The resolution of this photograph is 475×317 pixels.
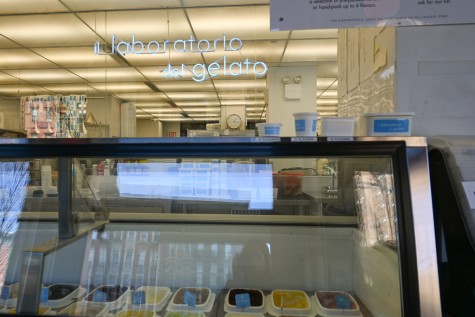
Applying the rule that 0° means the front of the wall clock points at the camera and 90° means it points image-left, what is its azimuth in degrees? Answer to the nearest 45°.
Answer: approximately 0°

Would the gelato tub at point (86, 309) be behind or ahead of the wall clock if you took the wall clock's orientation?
ahead

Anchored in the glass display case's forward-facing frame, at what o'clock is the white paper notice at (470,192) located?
The white paper notice is roughly at 10 o'clock from the glass display case.

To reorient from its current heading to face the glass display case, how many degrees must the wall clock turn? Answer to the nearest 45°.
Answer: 0° — it already faces it

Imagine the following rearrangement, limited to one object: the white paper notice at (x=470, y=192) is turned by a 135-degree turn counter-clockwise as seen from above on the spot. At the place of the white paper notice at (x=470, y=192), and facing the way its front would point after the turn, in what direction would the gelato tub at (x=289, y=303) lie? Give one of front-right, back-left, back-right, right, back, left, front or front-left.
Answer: back-left

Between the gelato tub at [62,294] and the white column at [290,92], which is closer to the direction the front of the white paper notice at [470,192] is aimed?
the gelato tub

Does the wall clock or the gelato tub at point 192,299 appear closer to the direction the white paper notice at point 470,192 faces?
the gelato tub
